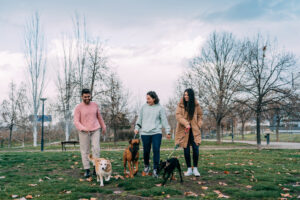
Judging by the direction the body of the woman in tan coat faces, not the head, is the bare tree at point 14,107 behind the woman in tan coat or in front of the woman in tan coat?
behind

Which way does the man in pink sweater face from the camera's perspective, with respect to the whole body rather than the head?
toward the camera

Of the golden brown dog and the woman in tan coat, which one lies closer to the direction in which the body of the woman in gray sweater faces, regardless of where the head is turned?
the golden brown dog

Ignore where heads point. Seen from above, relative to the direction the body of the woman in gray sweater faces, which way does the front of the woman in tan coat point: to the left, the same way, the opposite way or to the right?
the same way

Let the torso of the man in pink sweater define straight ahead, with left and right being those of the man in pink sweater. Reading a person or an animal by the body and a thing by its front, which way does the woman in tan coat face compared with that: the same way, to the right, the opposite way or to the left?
the same way

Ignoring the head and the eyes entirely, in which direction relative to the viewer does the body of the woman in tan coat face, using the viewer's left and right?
facing the viewer

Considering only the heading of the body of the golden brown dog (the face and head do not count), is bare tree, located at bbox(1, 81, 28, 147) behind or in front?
behind

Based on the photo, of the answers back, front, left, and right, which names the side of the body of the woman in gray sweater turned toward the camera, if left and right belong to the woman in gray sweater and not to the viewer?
front

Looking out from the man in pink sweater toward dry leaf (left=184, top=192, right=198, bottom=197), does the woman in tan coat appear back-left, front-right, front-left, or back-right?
front-left

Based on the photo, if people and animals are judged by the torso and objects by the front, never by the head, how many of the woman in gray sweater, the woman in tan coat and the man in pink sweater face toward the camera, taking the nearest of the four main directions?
3

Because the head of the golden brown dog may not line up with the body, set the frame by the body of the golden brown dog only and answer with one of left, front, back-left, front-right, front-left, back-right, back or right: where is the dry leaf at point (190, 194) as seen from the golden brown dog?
front

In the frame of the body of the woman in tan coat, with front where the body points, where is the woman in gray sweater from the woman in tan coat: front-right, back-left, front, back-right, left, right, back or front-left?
right

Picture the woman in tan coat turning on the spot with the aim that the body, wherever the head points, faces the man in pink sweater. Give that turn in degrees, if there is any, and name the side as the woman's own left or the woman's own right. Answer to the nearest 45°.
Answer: approximately 90° to the woman's own right
